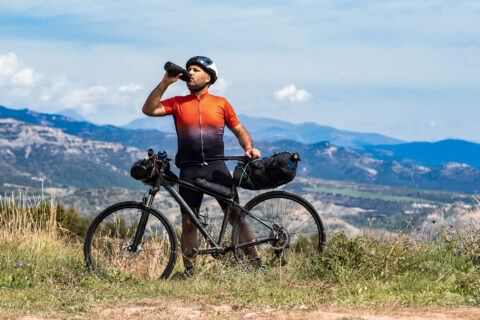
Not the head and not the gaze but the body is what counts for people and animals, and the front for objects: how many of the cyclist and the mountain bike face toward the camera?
1

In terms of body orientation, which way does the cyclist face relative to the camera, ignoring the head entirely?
toward the camera

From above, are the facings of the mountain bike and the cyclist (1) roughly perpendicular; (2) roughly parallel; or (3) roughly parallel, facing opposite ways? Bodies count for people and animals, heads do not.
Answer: roughly perpendicular

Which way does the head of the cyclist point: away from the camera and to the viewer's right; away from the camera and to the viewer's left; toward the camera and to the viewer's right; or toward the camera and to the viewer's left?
toward the camera and to the viewer's left
